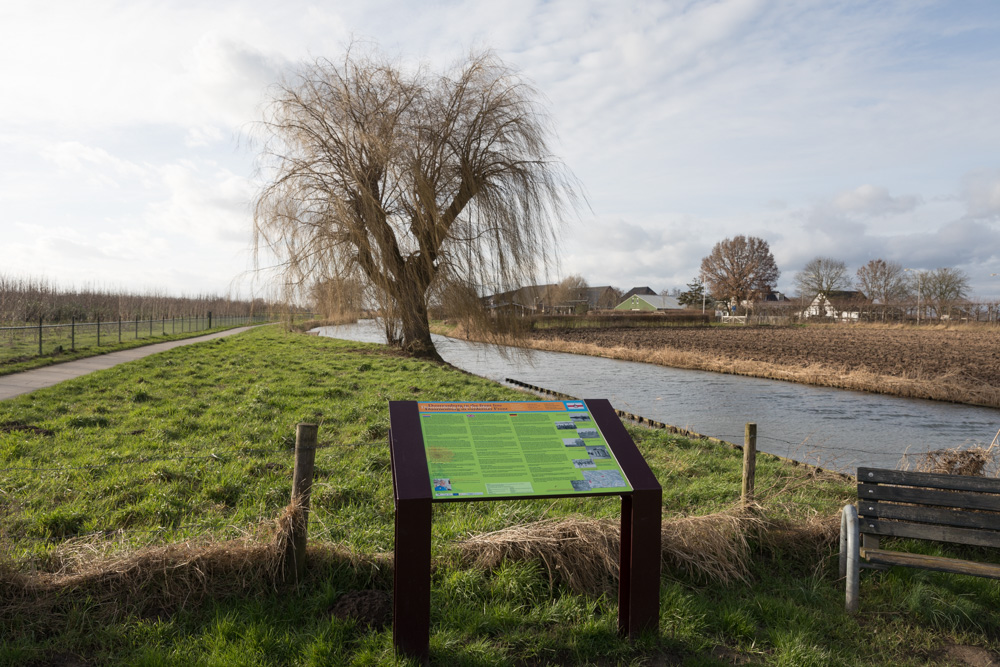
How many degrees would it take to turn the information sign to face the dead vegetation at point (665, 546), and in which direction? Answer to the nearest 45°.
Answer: approximately 135° to its left

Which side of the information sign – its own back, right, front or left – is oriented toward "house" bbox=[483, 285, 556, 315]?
back

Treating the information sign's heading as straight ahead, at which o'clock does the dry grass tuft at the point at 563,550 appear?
The dry grass tuft is roughly at 7 o'clock from the information sign.

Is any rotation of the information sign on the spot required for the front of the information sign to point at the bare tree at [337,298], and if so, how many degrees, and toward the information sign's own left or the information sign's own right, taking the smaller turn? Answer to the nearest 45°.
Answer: approximately 180°

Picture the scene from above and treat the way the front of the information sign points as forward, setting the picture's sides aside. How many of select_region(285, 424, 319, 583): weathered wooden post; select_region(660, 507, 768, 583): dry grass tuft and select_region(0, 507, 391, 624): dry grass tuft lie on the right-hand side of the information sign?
2

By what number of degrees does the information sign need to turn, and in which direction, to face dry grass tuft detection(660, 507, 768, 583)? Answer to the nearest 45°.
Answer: approximately 135° to its left

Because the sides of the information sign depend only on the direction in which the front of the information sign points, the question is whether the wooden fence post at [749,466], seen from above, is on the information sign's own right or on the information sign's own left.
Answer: on the information sign's own left

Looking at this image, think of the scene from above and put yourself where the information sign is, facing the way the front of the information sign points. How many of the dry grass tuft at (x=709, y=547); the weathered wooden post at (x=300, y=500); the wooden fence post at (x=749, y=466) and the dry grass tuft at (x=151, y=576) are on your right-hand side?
2

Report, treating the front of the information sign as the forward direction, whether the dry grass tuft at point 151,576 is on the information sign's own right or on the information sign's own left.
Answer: on the information sign's own right

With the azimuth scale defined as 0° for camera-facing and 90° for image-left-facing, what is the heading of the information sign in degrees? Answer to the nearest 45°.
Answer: approximately 0°
